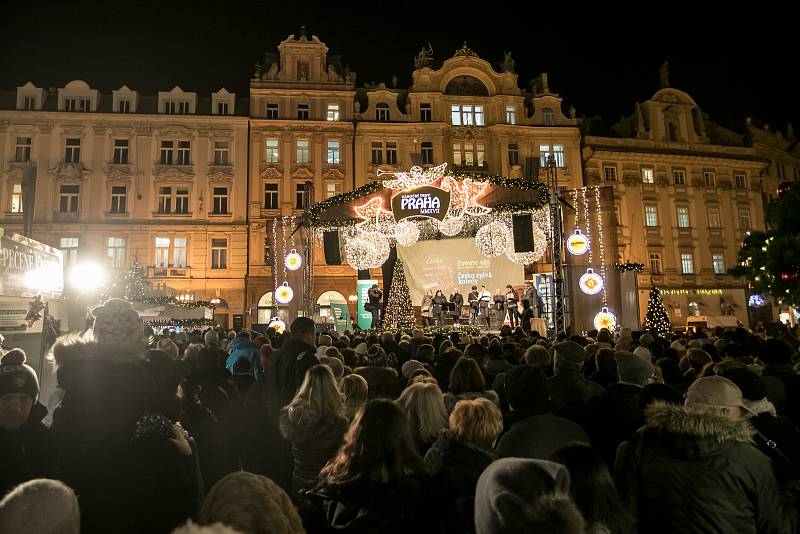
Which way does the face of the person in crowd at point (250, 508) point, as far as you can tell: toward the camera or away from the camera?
away from the camera

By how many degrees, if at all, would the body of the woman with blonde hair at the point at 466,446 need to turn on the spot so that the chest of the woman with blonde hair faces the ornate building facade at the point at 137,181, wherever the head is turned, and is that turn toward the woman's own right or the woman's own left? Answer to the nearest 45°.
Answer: approximately 45° to the woman's own left

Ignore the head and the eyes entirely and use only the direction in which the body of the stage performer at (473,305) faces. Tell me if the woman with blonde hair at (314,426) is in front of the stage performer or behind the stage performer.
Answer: in front

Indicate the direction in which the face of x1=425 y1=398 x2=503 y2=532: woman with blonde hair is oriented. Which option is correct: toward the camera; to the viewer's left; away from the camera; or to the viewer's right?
away from the camera

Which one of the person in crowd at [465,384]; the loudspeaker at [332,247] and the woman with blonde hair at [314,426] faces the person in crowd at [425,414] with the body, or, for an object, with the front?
the loudspeaker

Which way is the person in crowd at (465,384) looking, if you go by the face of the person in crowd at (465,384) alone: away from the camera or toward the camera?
away from the camera

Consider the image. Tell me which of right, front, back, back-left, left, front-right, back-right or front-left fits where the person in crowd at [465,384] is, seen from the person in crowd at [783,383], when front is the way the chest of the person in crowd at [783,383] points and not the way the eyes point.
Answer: back-left

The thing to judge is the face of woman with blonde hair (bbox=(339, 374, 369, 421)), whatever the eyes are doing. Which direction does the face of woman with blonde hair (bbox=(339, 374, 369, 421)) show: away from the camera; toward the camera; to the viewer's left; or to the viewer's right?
away from the camera

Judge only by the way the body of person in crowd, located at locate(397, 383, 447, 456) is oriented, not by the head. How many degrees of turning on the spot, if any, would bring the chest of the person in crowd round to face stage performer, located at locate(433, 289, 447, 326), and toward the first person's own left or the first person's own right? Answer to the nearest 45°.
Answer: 0° — they already face them

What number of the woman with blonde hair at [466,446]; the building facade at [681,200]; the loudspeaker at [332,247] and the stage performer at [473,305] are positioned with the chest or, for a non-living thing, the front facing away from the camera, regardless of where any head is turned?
1

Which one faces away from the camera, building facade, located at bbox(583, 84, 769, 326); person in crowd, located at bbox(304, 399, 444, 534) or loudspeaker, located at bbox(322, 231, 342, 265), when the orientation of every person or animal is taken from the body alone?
the person in crowd

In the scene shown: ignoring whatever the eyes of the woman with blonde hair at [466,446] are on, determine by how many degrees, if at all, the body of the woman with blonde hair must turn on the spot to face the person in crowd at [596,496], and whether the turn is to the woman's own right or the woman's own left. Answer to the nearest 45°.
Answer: approximately 135° to the woman's own right

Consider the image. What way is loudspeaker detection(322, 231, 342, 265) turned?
toward the camera

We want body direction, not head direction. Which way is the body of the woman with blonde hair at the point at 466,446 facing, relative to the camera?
away from the camera

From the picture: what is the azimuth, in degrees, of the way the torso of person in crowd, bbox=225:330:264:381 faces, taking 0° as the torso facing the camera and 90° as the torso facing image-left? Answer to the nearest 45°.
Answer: approximately 180°
